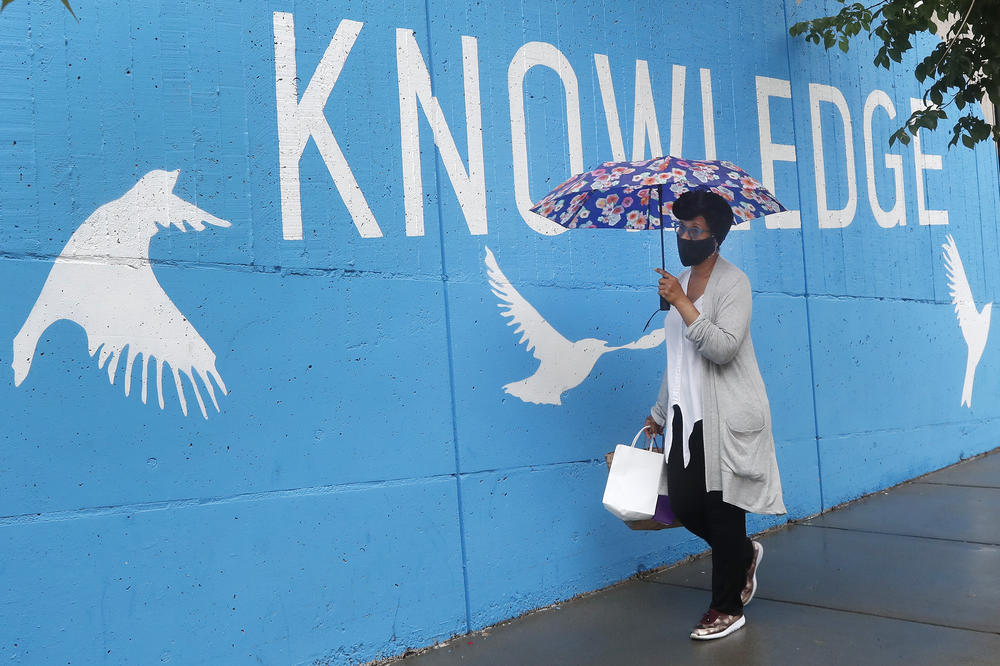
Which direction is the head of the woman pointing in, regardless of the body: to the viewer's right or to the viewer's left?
to the viewer's left

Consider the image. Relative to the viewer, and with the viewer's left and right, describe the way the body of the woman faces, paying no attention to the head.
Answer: facing the viewer and to the left of the viewer
